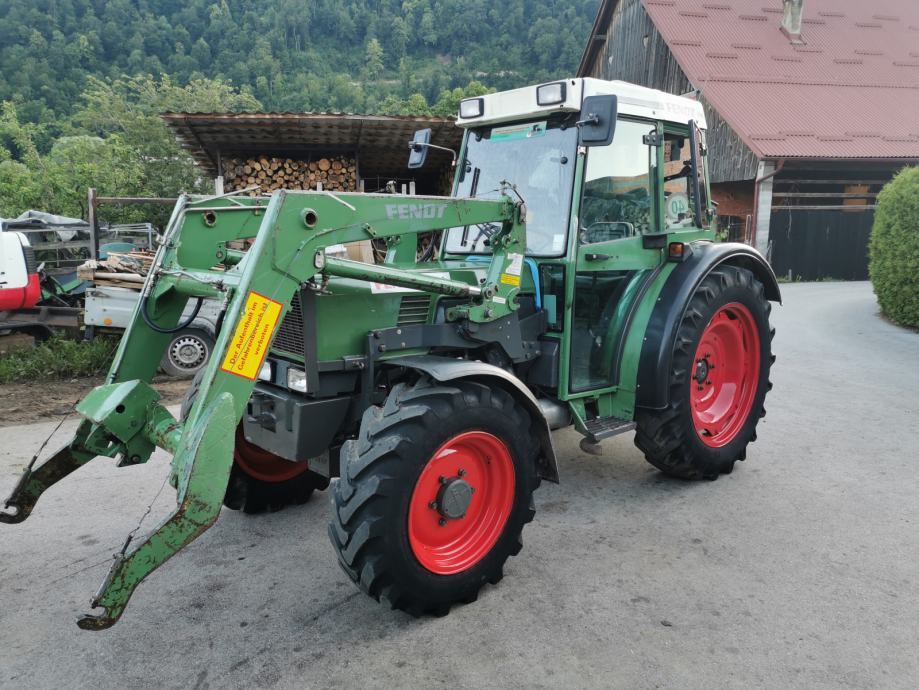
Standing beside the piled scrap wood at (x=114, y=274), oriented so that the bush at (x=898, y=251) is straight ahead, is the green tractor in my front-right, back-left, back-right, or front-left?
front-right

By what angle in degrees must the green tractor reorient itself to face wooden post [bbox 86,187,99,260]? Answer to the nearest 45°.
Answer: approximately 90° to its right

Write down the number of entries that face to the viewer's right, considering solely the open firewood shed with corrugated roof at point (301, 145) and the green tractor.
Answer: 0

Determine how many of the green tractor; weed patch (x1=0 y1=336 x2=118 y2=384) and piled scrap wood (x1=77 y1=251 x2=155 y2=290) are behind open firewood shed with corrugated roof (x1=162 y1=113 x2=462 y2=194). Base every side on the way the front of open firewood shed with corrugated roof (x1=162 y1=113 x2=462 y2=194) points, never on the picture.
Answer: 0

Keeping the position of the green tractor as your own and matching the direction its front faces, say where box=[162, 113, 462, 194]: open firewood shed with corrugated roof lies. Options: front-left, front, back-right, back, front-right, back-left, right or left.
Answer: back-right

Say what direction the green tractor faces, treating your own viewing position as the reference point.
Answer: facing the viewer and to the left of the viewer

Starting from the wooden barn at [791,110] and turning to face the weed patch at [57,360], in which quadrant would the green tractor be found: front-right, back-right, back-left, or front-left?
front-left

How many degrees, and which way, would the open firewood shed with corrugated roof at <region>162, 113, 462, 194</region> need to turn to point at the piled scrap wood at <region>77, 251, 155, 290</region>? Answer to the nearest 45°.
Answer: approximately 45° to its right

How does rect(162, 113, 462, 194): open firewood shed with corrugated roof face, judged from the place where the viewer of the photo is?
facing the viewer
